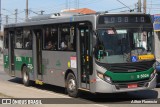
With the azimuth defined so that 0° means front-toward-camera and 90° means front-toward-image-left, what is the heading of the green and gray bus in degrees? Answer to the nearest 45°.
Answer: approximately 315°
